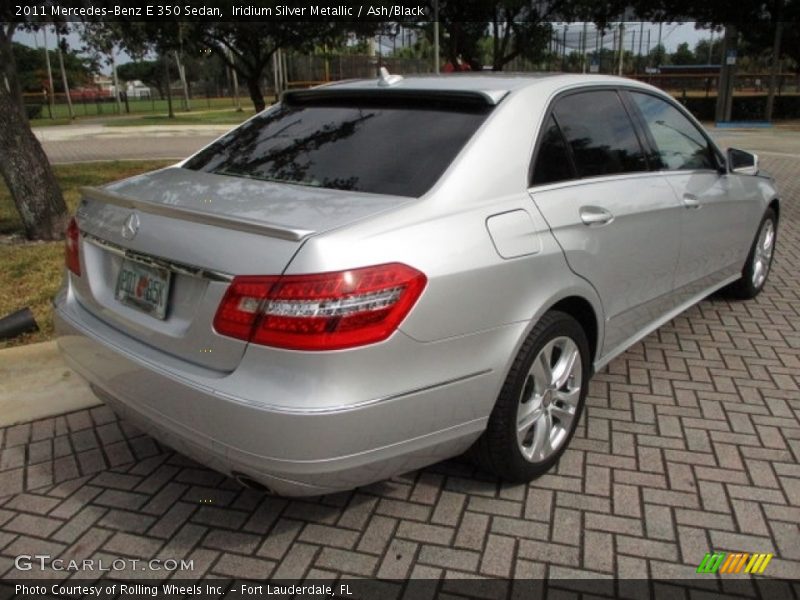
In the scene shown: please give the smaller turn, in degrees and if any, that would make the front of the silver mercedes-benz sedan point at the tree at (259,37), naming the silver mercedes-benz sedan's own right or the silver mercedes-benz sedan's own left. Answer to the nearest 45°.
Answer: approximately 45° to the silver mercedes-benz sedan's own left

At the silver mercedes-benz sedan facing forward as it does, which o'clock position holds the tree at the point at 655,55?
The tree is roughly at 11 o'clock from the silver mercedes-benz sedan.

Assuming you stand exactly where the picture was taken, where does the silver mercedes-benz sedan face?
facing away from the viewer and to the right of the viewer

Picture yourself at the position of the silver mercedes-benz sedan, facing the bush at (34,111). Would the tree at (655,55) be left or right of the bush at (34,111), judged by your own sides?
right

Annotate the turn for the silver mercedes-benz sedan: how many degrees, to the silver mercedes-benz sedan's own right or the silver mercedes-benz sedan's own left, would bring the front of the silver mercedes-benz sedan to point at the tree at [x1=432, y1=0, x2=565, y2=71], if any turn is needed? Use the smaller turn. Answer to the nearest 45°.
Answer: approximately 45° to the silver mercedes-benz sedan's own left

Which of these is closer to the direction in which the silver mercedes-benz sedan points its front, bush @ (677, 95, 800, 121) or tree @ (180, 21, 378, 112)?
the bush

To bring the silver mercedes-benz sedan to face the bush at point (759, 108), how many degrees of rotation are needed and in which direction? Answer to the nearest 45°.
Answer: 0° — it already faces it

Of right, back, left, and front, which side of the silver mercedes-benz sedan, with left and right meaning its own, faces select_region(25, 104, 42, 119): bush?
left
